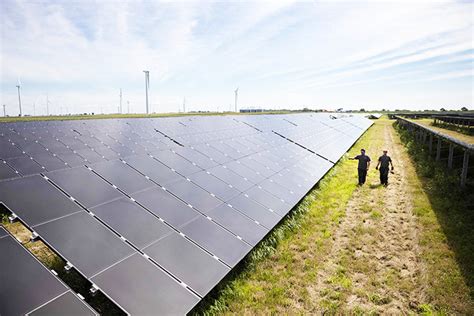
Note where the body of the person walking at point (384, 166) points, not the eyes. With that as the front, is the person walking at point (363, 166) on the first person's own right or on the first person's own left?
on the first person's own right

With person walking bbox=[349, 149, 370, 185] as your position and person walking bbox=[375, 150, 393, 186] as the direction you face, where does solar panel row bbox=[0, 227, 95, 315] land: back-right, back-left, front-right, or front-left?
back-right

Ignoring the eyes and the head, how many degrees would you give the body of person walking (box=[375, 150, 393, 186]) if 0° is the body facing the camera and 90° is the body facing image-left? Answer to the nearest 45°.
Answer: approximately 0°

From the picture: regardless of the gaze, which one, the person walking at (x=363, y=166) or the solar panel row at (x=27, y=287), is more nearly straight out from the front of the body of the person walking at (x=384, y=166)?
the solar panel row

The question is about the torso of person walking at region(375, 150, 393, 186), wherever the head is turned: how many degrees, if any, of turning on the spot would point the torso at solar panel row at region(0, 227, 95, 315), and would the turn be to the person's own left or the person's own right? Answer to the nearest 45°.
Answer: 0° — they already face it
